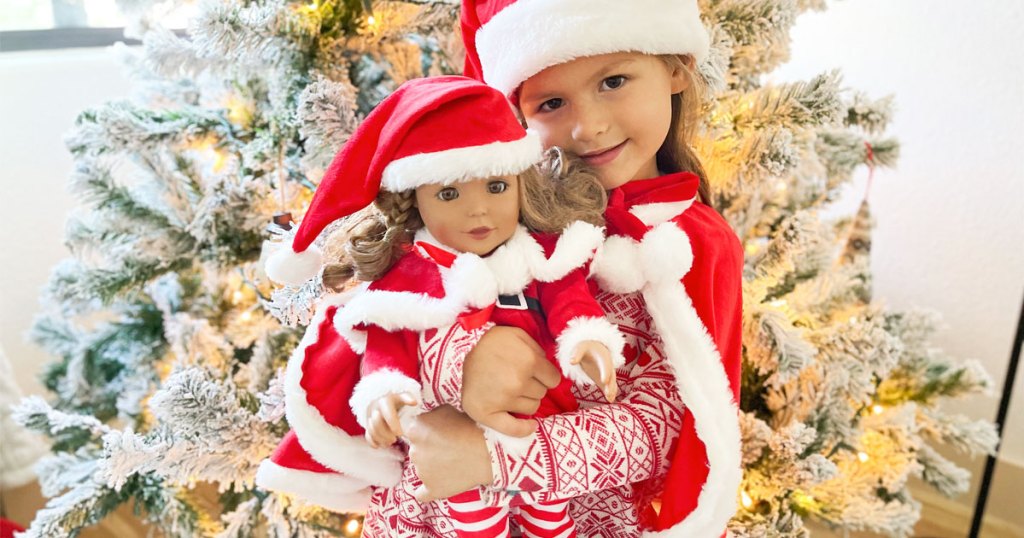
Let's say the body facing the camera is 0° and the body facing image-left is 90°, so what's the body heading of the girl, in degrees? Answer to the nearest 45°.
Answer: approximately 45°

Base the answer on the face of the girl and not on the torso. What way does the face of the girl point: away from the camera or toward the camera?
toward the camera
